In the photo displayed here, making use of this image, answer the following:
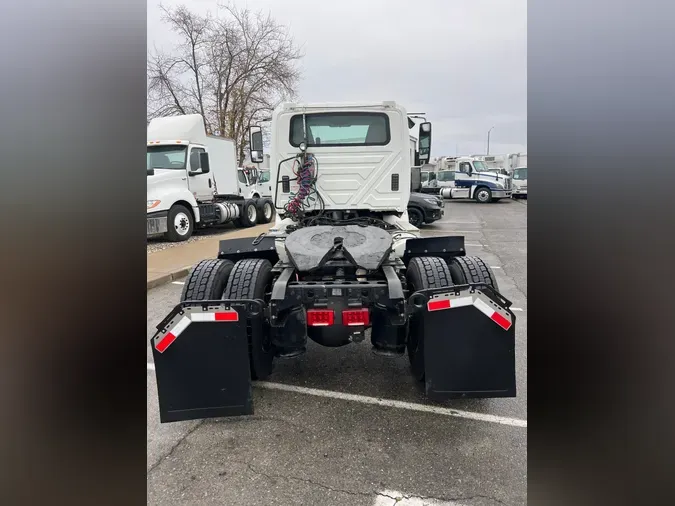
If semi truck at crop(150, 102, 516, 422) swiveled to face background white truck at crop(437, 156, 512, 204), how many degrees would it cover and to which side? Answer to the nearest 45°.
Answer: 0° — it already faces it

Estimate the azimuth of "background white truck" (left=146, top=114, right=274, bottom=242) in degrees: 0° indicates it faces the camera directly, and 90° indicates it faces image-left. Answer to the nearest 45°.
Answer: approximately 45°

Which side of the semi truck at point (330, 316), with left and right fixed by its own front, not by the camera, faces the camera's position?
back

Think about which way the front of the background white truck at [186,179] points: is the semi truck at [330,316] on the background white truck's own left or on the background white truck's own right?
on the background white truck's own left

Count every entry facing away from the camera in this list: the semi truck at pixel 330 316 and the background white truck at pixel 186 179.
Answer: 1

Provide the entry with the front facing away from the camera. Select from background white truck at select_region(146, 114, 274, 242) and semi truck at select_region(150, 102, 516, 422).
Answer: the semi truck

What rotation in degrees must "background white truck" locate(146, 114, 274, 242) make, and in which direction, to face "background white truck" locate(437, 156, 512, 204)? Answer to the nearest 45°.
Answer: approximately 180°

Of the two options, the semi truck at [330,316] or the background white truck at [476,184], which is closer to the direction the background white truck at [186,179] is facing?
the semi truck
